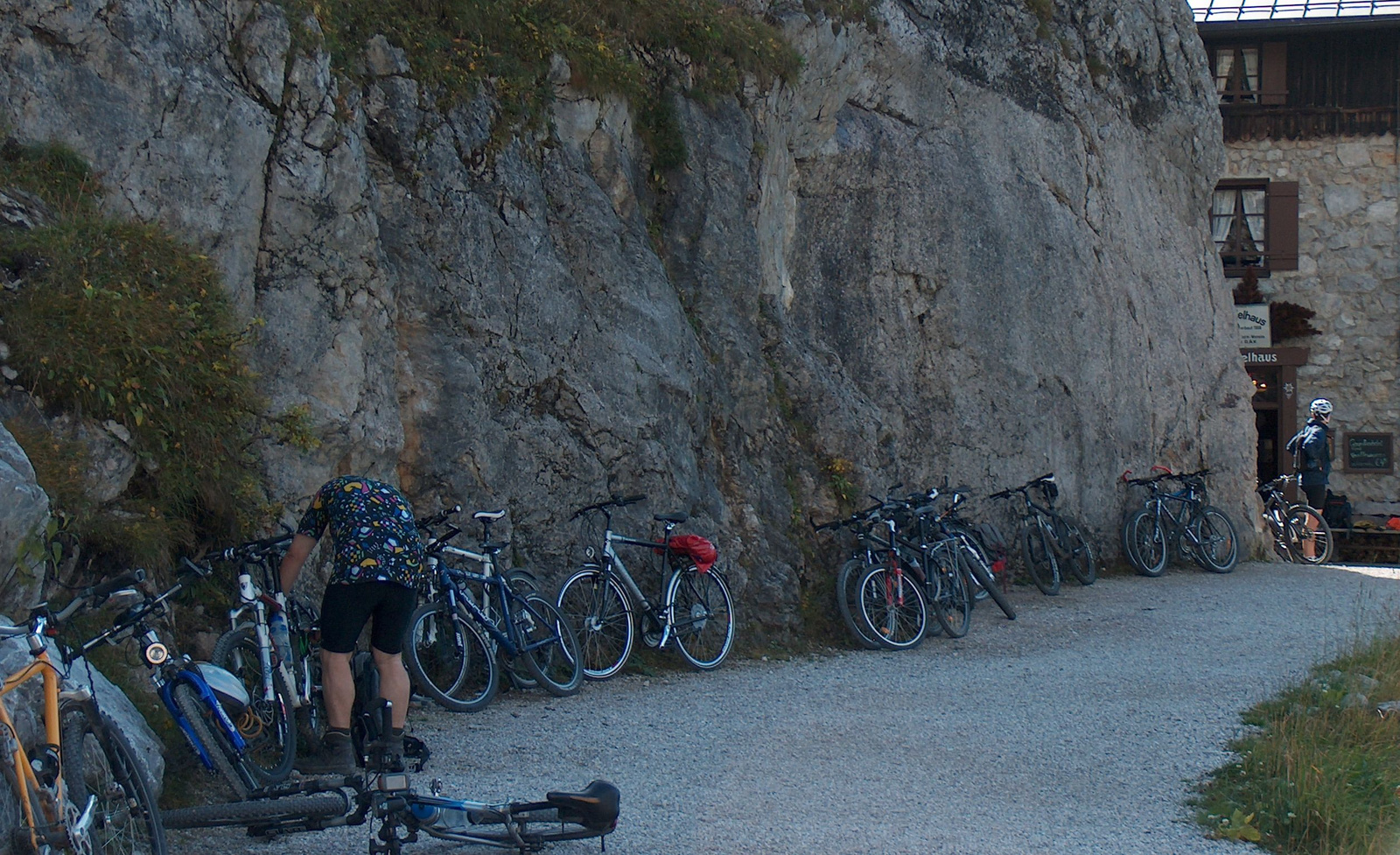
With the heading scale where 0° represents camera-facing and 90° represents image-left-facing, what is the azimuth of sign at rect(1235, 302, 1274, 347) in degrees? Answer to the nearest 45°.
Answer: approximately 0°

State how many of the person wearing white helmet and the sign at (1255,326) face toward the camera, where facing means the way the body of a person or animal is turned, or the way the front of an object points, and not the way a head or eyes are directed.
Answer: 1

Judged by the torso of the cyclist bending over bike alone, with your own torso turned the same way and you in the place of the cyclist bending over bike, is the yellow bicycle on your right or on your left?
on your left

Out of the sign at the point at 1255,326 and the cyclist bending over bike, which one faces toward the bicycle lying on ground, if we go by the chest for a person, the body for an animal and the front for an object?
the sign

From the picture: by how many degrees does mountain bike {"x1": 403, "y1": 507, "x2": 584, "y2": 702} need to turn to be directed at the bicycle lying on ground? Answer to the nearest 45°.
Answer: approximately 45° to its left

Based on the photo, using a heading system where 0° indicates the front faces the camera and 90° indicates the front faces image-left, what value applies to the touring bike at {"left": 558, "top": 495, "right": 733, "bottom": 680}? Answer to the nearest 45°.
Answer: approximately 45°
